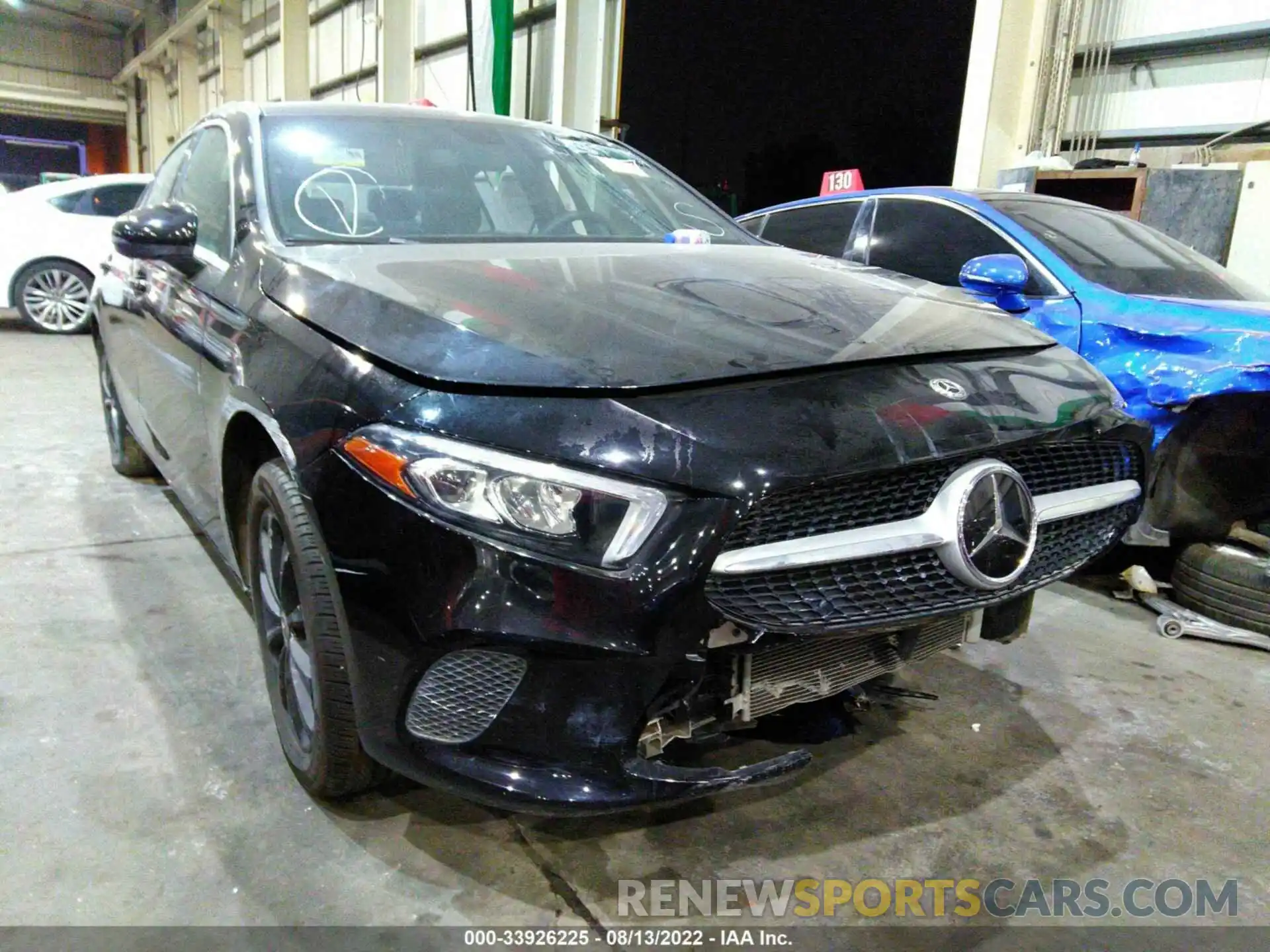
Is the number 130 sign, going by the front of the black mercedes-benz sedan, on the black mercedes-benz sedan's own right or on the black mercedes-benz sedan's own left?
on the black mercedes-benz sedan's own left

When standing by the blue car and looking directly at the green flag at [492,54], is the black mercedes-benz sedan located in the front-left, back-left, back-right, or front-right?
back-left

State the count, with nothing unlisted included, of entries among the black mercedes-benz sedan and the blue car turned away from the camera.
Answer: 0

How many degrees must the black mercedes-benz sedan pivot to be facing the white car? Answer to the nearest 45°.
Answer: approximately 180°

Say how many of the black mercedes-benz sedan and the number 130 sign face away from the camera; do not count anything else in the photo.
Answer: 0

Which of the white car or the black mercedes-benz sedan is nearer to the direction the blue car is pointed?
the black mercedes-benz sedan

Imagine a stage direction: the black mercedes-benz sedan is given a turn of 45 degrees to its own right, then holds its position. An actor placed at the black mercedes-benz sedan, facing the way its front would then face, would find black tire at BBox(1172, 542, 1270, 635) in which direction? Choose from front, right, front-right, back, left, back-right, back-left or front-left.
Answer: back-left

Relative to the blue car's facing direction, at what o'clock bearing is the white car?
The white car is roughly at 5 o'clock from the blue car.

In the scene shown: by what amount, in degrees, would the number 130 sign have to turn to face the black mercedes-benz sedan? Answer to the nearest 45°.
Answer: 0° — it already faces it

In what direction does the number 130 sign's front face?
toward the camera

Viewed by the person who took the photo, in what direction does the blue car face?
facing the viewer and to the right of the viewer

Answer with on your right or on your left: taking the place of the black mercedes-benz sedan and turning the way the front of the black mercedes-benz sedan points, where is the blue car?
on your left

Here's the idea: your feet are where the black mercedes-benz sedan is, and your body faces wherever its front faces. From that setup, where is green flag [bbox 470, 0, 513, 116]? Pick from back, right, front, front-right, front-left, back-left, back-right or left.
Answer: back-left
